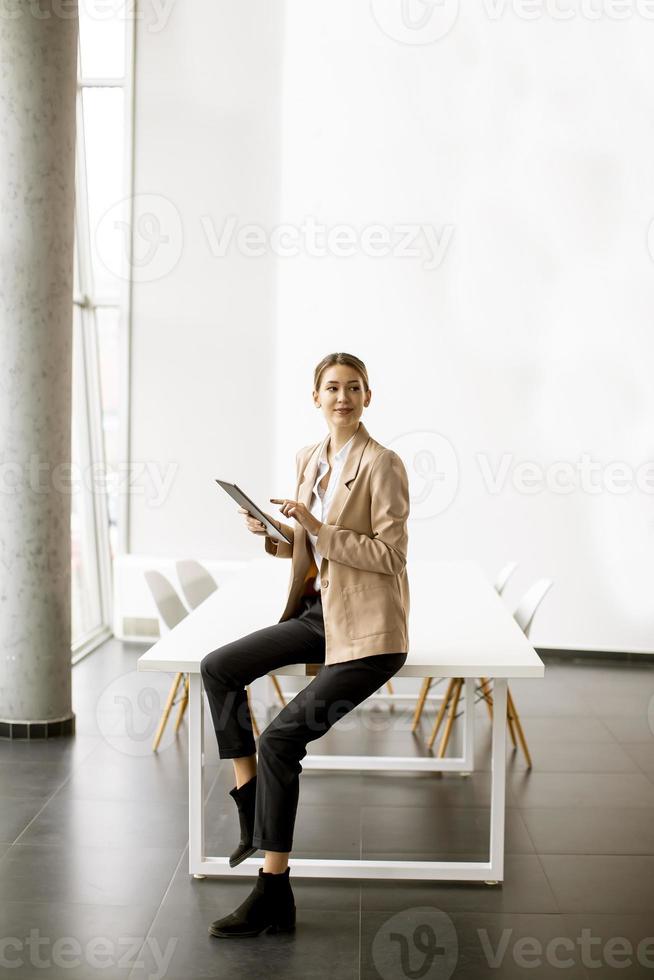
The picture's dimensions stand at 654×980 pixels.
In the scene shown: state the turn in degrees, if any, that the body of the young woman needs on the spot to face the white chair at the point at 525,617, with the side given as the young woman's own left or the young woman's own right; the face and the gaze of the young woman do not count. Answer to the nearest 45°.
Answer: approximately 180°

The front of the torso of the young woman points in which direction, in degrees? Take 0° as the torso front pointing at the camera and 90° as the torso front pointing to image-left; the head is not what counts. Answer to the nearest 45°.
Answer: approximately 45°

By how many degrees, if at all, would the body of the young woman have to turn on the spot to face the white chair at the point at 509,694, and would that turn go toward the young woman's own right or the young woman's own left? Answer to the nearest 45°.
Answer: approximately 180°

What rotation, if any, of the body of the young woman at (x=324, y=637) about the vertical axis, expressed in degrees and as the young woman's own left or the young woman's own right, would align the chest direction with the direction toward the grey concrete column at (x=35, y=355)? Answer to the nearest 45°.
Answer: approximately 90° to the young woman's own right

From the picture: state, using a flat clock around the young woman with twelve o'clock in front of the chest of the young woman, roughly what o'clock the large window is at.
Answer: The large window is roughly at 4 o'clock from the young woman.
